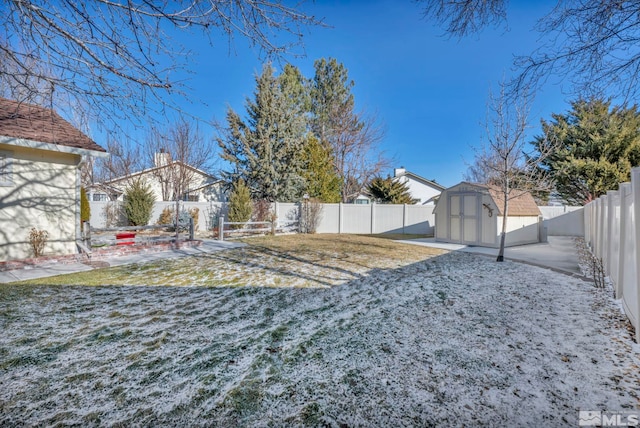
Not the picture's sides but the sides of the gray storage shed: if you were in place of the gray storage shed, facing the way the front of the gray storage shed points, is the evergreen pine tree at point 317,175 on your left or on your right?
on your right

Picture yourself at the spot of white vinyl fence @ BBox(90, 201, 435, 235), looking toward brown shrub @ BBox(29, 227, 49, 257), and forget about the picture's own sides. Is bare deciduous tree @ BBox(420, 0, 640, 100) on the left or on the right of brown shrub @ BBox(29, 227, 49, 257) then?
left

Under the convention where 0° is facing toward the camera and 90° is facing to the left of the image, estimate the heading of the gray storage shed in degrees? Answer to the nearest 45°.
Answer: approximately 45°

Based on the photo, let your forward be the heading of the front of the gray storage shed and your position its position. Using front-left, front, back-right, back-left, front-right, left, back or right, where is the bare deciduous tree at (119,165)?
front-right

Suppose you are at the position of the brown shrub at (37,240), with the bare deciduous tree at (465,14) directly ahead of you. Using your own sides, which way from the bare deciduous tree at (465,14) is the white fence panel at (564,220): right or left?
left

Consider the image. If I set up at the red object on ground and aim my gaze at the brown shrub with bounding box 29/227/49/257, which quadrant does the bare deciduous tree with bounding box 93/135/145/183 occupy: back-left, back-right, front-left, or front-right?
back-right

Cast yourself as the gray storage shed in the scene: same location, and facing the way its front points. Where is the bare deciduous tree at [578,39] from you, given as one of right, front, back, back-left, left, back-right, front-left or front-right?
front-left

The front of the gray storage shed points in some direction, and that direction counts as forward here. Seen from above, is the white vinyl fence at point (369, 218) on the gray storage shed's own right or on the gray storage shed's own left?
on the gray storage shed's own right

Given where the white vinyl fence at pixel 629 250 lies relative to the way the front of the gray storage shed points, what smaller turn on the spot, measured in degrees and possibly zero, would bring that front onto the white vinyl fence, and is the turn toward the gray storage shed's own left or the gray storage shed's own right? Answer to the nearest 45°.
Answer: approximately 45° to the gray storage shed's own left

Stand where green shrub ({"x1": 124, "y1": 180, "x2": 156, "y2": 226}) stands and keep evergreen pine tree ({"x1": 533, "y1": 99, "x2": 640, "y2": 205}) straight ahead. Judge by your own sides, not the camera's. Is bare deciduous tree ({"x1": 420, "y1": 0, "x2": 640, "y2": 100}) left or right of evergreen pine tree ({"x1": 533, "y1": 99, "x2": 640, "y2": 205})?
right

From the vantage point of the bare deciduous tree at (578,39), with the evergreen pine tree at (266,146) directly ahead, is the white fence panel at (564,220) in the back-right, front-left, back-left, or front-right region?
front-right

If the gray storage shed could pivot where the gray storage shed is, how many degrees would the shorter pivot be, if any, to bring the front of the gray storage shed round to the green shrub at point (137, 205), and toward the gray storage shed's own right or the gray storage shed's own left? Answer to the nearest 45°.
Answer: approximately 45° to the gray storage shed's own right

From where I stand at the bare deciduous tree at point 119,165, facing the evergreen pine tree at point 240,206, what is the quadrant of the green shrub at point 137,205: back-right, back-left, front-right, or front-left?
front-right

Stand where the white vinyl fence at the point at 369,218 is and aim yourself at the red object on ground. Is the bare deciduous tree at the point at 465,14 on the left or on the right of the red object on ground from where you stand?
left

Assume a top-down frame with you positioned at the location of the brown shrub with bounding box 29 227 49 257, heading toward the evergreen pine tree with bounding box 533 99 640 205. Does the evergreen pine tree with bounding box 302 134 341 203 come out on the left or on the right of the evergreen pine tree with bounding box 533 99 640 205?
left

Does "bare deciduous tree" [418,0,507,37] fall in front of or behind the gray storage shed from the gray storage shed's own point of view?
in front
